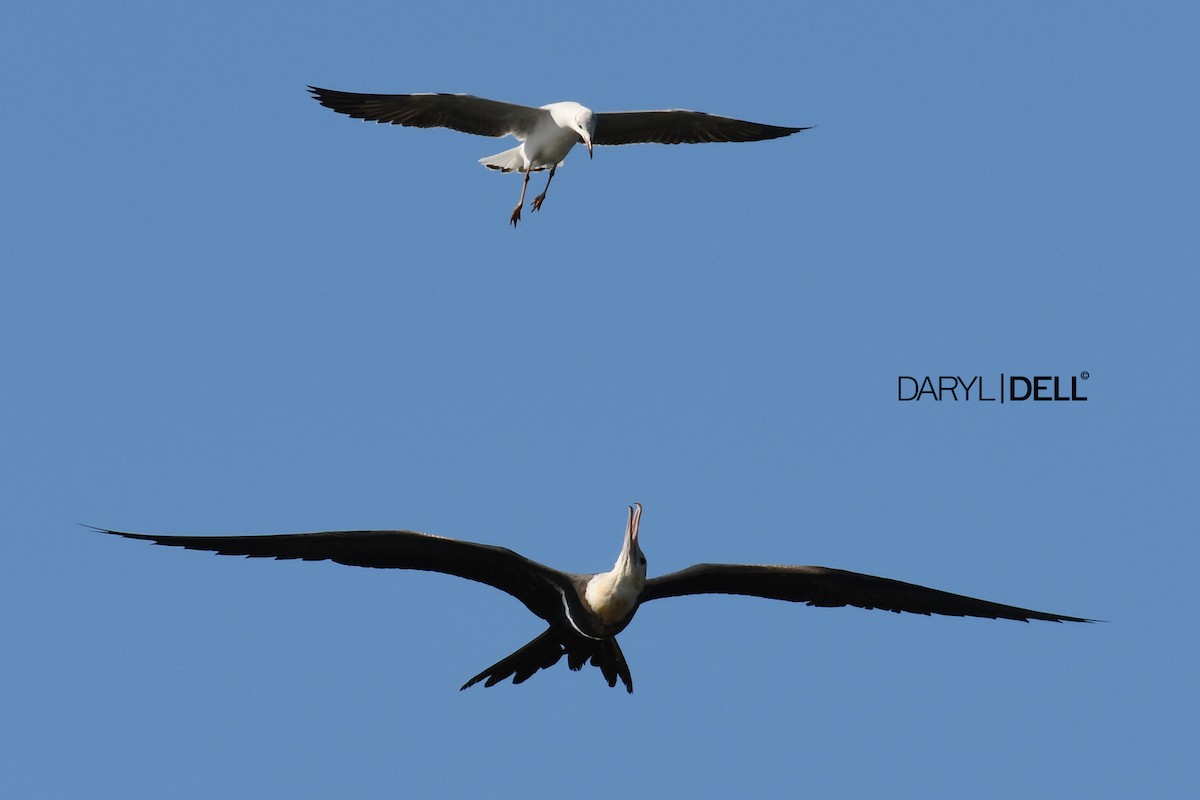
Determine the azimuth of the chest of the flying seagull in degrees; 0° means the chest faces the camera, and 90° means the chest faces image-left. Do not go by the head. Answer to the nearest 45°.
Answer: approximately 315°
